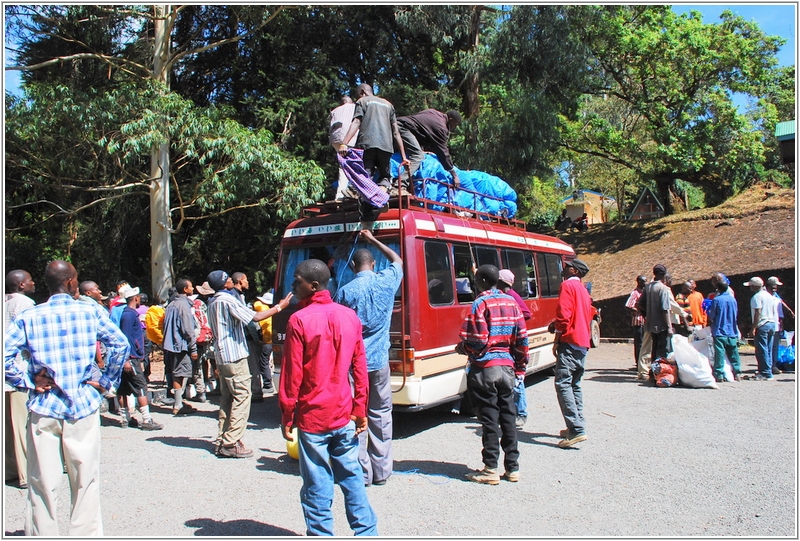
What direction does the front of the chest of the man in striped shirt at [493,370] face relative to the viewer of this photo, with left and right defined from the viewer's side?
facing away from the viewer and to the left of the viewer

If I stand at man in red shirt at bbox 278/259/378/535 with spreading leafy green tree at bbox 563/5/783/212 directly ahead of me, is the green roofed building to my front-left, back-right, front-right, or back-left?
front-right

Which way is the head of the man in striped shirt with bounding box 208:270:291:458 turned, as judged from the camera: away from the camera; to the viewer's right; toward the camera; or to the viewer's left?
to the viewer's right

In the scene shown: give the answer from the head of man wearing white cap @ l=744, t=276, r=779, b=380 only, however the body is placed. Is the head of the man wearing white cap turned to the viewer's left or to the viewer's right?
to the viewer's left

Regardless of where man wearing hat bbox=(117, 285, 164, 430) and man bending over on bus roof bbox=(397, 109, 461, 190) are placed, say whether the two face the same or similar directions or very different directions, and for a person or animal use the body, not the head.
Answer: same or similar directions

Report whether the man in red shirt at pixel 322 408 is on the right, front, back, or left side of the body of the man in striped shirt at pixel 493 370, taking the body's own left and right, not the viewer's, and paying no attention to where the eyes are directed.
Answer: left

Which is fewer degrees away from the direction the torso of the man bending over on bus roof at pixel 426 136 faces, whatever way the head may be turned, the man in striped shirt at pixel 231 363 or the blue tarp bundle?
the blue tarp bundle

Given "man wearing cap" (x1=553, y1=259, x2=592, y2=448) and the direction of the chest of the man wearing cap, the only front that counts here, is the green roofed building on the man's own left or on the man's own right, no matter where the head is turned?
on the man's own right

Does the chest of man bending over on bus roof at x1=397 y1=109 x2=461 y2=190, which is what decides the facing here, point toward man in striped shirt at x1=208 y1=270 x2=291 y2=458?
no

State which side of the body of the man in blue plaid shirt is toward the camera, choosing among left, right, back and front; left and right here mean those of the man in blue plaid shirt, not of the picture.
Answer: back

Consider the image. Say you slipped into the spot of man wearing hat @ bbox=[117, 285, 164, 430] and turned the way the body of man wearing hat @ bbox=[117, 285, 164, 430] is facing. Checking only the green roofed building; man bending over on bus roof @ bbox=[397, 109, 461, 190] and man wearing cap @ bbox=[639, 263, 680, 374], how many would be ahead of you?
3

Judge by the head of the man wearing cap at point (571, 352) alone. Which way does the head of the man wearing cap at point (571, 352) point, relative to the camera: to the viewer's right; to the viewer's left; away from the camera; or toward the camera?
to the viewer's left

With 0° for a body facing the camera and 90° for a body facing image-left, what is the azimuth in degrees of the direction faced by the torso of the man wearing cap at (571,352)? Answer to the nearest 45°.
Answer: approximately 90°

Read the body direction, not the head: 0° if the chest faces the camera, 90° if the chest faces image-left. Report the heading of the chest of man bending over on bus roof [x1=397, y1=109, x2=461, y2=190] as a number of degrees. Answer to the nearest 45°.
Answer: approximately 270°
